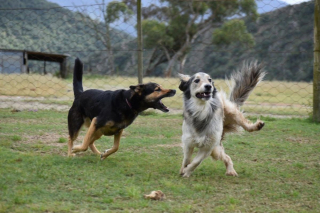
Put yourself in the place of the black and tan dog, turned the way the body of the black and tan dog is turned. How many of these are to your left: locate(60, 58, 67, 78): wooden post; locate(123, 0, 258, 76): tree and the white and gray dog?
2

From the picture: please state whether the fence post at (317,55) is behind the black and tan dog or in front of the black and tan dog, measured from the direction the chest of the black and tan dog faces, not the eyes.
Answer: in front

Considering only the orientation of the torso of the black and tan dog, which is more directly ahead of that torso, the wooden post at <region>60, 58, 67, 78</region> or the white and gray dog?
the white and gray dog

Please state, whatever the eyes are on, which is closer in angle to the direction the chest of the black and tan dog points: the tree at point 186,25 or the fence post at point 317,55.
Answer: the fence post

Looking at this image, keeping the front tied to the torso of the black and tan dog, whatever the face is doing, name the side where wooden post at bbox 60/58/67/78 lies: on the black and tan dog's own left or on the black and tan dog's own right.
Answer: on the black and tan dog's own left

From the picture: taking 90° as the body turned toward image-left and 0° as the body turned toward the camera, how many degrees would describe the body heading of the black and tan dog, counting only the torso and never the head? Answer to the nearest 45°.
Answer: approximately 270°

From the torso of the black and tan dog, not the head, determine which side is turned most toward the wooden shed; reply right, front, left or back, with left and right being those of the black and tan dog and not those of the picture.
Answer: left

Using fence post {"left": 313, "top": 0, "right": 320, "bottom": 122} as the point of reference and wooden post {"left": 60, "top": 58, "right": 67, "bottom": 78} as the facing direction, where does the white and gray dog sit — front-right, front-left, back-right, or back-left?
back-left

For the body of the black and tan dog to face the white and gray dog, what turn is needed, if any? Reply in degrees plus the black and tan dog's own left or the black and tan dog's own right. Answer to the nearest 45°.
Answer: approximately 45° to the black and tan dog's own right

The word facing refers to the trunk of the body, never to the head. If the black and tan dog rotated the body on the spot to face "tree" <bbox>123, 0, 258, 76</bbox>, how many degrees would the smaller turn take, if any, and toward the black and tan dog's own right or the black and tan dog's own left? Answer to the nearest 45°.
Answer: approximately 90° to the black and tan dog's own left
